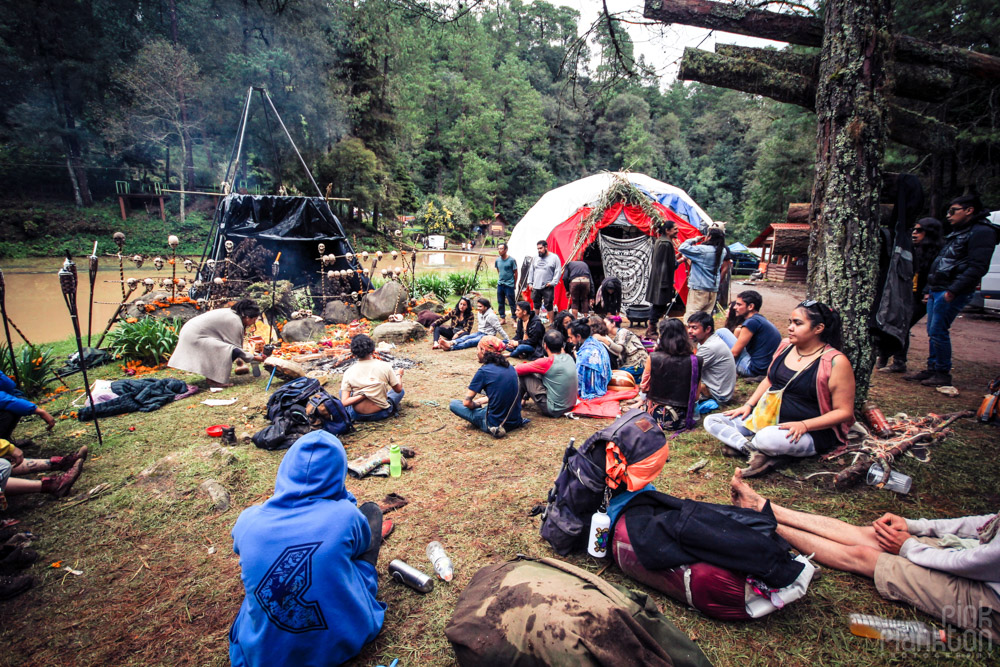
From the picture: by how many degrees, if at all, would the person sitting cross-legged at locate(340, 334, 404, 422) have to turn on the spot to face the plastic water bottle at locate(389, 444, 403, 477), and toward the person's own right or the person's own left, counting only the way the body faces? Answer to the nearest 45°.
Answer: approximately 180°

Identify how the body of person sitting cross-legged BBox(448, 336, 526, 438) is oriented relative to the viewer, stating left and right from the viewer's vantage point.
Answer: facing away from the viewer and to the left of the viewer

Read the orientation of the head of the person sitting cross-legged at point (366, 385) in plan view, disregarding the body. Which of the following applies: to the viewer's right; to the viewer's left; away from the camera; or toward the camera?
away from the camera

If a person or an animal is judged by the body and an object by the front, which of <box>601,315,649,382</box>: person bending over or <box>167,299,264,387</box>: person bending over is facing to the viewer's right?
<box>167,299,264,387</box>: person bending over

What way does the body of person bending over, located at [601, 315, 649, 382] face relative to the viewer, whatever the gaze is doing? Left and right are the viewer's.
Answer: facing to the left of the viewer

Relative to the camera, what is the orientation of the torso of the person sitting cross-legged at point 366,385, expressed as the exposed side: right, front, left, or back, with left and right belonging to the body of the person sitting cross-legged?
back

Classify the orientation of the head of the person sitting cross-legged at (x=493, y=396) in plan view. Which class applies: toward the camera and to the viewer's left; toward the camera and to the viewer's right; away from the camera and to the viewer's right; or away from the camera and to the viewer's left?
away from the camera and to the viewer's left

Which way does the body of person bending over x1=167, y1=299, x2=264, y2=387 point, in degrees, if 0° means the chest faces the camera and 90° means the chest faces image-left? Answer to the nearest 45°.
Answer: approximately 270°

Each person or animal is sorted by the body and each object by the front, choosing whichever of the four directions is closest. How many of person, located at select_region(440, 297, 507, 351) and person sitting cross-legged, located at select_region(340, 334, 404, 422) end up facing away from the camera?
1

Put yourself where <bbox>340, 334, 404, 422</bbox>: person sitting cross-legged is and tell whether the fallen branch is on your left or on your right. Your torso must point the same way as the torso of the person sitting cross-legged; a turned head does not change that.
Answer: on your right
